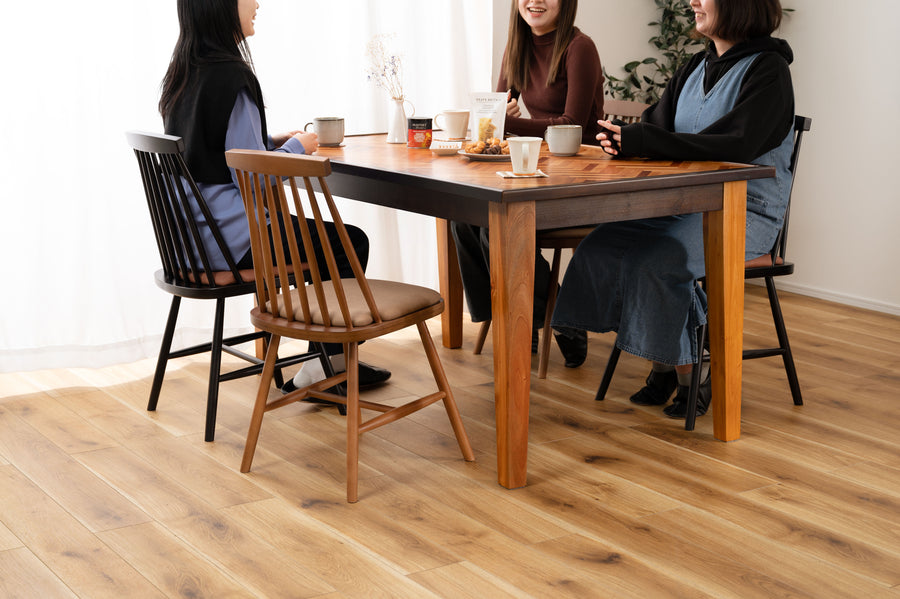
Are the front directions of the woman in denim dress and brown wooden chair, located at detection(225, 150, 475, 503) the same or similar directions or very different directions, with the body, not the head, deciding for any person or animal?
very different directions

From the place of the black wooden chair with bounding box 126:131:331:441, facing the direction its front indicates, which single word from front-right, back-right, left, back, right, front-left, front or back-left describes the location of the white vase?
front

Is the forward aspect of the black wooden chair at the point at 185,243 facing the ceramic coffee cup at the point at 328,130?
yes

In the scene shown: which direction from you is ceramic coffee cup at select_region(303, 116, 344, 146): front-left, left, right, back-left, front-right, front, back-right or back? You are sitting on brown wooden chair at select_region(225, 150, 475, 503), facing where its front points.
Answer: front-left

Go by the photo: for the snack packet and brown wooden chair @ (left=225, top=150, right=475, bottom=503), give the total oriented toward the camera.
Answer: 1

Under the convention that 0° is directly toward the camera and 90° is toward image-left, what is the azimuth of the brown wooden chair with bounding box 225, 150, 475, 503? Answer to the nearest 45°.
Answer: approximately 225°

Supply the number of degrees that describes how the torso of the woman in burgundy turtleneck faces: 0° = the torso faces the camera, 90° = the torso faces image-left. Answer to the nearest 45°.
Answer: approximately 45°

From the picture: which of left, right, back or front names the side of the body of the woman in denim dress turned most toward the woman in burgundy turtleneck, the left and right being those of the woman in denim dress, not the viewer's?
right

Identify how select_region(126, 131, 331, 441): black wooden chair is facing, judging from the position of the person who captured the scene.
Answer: facing away from the viewer and to the right of the viewer

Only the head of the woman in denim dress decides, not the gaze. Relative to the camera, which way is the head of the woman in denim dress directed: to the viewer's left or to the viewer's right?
to the viewer's left

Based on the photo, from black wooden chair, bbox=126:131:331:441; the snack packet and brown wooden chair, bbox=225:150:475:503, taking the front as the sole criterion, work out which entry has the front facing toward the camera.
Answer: the snack packet

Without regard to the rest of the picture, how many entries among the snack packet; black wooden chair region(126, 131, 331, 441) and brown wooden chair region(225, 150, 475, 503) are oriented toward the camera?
1

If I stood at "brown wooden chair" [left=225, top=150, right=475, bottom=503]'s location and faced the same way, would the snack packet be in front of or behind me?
in front

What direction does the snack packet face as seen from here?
toward the camera
